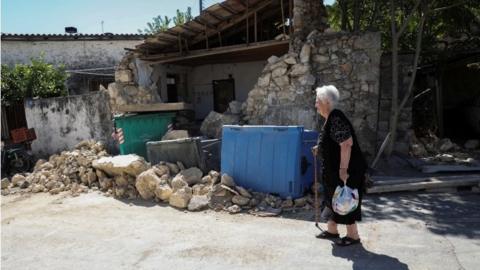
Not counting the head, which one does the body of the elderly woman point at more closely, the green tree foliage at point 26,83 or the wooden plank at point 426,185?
the green tree foliage

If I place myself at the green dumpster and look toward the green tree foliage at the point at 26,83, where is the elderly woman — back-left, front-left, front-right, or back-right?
back-left

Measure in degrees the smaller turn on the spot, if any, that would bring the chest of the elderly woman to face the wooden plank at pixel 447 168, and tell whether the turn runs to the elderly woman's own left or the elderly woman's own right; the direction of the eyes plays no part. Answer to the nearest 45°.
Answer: approximately 135° to the elderly woman's own right

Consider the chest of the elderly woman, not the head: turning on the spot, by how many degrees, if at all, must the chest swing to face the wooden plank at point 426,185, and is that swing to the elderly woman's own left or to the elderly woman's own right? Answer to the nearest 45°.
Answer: approximately 135° to the elderly woman's own right

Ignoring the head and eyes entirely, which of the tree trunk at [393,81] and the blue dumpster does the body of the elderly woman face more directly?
the blue dumpster

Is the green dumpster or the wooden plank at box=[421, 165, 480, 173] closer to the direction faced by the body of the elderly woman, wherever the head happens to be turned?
the green dumpster

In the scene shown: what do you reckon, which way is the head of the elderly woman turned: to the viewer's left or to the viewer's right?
to the viewer's left

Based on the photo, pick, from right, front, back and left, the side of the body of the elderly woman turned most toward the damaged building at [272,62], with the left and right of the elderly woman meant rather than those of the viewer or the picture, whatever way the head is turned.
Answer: right

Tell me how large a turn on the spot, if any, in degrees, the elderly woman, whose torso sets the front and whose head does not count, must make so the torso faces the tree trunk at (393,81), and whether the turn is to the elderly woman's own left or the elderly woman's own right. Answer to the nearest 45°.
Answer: approximately 90° to the elderly woman's own right

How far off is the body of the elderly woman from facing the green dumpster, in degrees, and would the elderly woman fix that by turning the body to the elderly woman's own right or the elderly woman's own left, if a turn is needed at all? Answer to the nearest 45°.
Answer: approximately 45° to the elderly woman's own right

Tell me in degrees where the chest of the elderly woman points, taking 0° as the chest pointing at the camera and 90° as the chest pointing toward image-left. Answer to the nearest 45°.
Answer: approximately 90°
